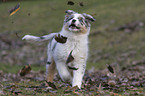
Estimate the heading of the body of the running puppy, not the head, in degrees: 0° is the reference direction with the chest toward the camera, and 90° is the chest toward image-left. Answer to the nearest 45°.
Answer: approximately 315°
